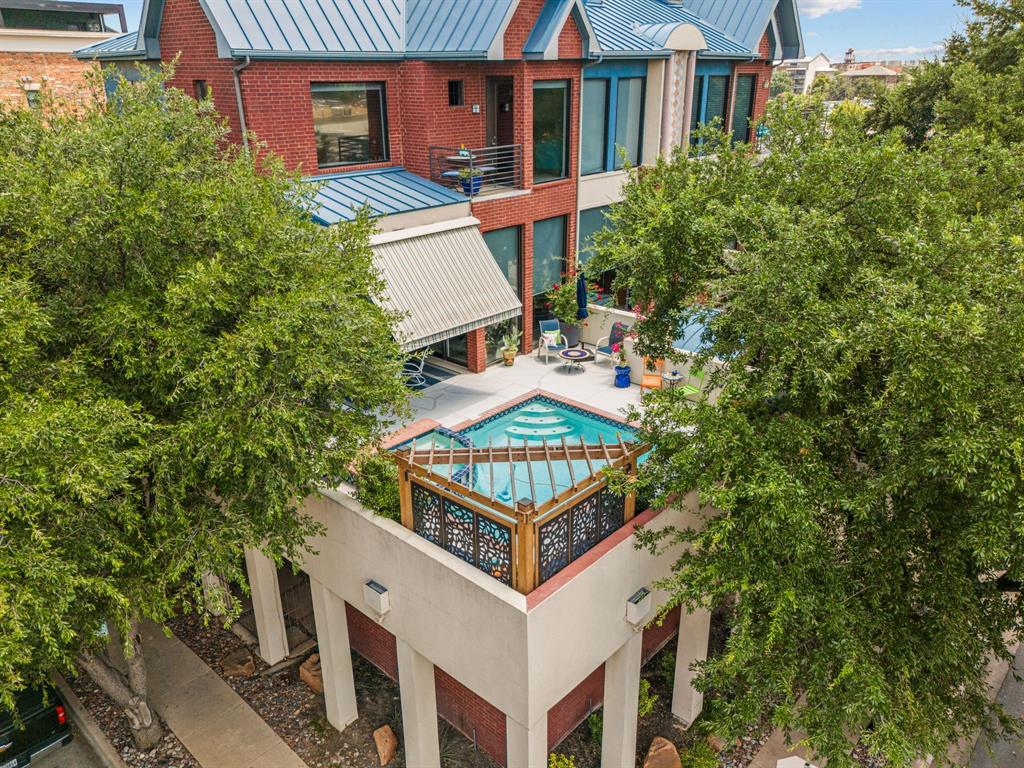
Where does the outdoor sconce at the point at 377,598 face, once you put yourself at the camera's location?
facing the viewer and to the left of the viewer

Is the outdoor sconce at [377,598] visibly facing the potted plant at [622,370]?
no

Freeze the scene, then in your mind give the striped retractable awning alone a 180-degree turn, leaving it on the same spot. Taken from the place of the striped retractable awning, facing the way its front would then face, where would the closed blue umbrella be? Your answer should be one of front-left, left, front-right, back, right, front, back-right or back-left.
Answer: right

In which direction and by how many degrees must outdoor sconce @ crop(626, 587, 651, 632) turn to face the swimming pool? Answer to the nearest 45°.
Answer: approximately 180°

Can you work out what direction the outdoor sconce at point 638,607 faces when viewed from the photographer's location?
facing the viewer and to the right of the viewer

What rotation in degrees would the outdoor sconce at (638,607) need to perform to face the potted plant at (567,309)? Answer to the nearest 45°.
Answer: approximately 135° to its left

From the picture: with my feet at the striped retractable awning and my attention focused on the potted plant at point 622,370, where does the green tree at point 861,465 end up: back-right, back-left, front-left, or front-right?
front-right

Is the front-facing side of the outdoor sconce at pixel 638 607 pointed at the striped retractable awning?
no

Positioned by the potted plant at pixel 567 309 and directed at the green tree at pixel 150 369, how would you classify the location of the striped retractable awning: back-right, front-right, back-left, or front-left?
front-right

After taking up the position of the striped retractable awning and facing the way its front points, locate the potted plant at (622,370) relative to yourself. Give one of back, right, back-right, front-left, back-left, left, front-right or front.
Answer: front-left

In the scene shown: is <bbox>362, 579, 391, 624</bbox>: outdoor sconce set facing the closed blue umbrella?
no
